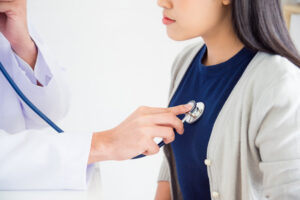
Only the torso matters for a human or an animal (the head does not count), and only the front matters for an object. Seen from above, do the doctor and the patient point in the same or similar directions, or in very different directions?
very different directions

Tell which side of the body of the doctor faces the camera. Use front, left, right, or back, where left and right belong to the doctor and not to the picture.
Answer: right

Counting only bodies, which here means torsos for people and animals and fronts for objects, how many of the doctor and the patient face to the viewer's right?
1

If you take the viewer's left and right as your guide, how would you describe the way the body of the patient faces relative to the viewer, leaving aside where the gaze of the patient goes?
facing the viewer and to the left of the viewer

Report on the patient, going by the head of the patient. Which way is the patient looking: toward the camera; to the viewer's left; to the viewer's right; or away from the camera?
to the viewer's left
